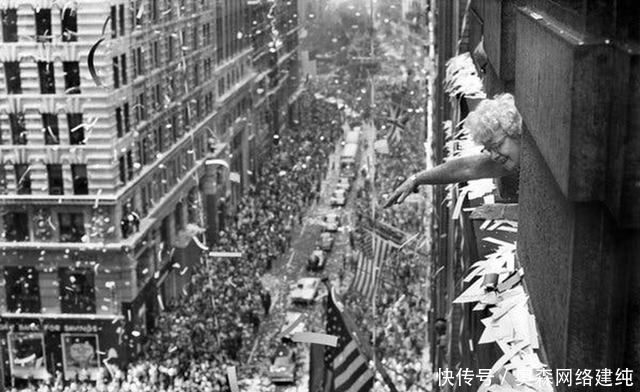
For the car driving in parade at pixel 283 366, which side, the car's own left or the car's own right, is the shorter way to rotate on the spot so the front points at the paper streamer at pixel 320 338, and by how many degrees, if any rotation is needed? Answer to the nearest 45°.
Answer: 0° — it already faces it
